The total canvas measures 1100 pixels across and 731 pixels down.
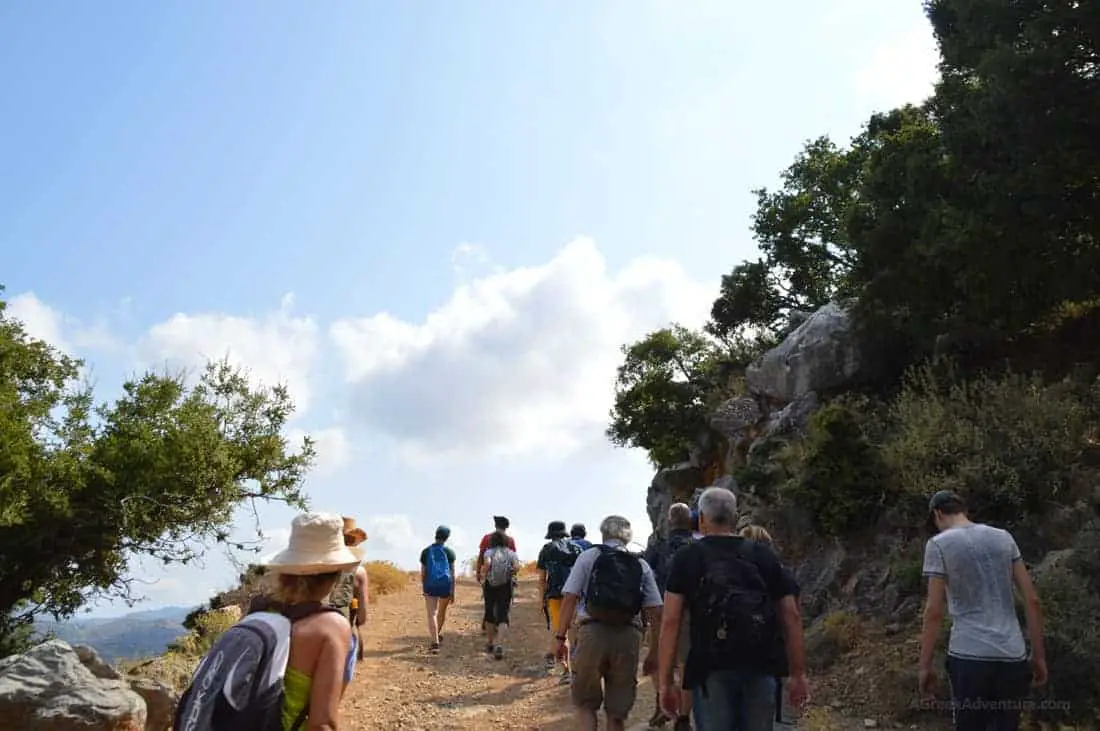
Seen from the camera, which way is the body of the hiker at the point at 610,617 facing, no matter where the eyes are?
away from the camera

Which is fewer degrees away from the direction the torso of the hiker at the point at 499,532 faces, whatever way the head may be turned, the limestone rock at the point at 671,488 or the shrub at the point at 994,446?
the limestone rock

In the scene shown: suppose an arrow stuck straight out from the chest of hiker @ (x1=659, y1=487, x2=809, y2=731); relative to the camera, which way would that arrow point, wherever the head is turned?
away from the camera

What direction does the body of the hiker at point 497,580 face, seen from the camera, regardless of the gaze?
away from the camera

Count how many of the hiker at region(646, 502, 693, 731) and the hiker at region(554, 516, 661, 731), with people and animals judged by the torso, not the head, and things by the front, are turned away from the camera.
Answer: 2

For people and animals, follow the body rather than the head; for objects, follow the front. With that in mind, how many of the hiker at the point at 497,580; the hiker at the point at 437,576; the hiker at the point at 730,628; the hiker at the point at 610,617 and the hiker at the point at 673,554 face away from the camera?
5

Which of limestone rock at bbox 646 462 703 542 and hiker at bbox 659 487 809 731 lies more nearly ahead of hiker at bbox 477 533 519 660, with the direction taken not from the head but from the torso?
the limestone rock

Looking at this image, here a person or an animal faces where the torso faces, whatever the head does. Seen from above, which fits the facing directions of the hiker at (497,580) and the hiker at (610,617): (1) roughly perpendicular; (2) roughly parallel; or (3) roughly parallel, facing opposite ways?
roughly parallel

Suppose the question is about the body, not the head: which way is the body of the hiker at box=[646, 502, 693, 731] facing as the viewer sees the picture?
away from the camera

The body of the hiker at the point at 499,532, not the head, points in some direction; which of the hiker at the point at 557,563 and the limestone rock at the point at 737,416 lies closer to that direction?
the limestone rock

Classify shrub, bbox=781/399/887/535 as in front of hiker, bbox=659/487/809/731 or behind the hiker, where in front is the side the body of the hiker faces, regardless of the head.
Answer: in front

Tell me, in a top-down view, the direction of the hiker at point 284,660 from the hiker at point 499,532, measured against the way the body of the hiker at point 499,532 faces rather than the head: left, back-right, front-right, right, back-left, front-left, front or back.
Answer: back

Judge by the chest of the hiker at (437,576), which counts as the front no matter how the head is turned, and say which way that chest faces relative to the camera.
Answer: away from the camera

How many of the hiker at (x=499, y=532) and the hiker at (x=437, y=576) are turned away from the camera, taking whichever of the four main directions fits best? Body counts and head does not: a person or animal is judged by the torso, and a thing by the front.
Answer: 2

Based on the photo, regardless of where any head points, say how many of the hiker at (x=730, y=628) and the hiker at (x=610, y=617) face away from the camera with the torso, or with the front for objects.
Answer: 2

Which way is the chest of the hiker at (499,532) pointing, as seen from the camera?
away from the camera

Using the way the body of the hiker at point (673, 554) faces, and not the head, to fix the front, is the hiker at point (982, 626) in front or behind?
behind

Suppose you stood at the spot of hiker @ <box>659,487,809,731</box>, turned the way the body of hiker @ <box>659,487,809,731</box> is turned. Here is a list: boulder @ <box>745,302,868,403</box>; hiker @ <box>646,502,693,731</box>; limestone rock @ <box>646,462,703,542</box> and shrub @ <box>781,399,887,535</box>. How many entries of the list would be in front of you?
4

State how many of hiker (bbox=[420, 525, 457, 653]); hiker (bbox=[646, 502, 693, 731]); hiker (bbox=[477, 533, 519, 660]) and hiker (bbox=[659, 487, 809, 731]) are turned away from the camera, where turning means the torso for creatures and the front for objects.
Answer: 4
